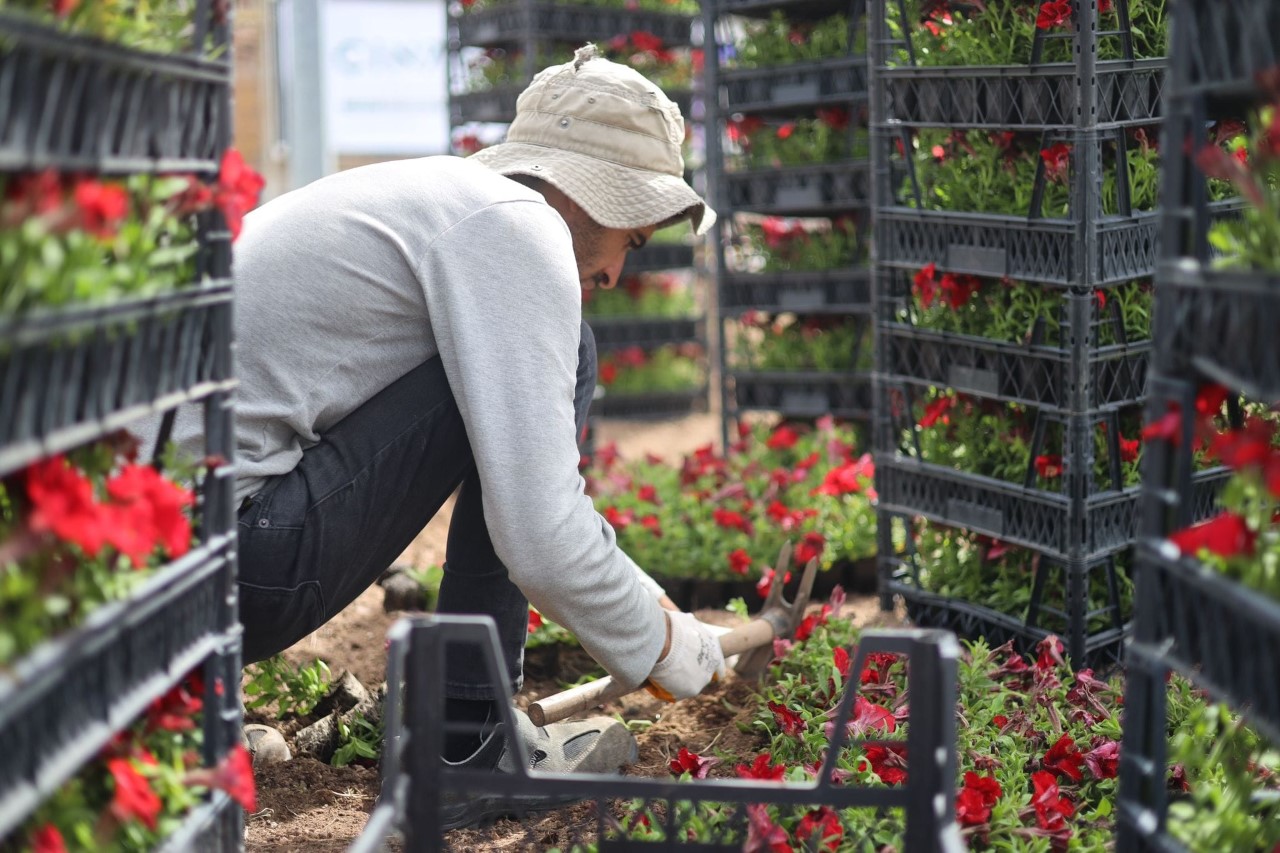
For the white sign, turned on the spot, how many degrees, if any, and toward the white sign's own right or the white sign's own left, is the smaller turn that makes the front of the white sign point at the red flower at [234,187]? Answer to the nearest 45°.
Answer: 0° — it already faces it

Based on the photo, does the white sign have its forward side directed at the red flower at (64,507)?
yes

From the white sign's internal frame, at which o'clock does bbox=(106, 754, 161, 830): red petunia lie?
The red petunia is roughly at 12 o'clock from the white sign.

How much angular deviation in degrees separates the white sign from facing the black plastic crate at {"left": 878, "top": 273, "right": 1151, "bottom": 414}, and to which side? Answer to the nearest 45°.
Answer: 0° — it already faces it

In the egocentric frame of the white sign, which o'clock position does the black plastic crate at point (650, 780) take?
The black plastic crate is roughly at 12 o'clock from the white sign.

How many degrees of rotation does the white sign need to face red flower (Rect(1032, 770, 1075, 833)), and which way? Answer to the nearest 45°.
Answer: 0° — it already faces it

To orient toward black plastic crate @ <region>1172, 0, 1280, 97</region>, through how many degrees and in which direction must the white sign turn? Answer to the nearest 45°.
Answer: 0° — it already faces it

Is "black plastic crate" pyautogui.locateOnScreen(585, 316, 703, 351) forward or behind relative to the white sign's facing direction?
forward

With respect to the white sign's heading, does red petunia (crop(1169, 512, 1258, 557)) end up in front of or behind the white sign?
in front

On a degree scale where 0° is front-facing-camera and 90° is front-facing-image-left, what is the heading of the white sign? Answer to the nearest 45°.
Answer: approximately 0°

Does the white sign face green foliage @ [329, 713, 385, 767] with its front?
yes

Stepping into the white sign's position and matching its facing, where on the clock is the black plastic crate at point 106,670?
The black plastic crate is roughly at 12 o'clock from the white sign.

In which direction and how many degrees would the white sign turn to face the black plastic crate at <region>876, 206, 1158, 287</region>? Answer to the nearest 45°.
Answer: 0° — it already faces it
